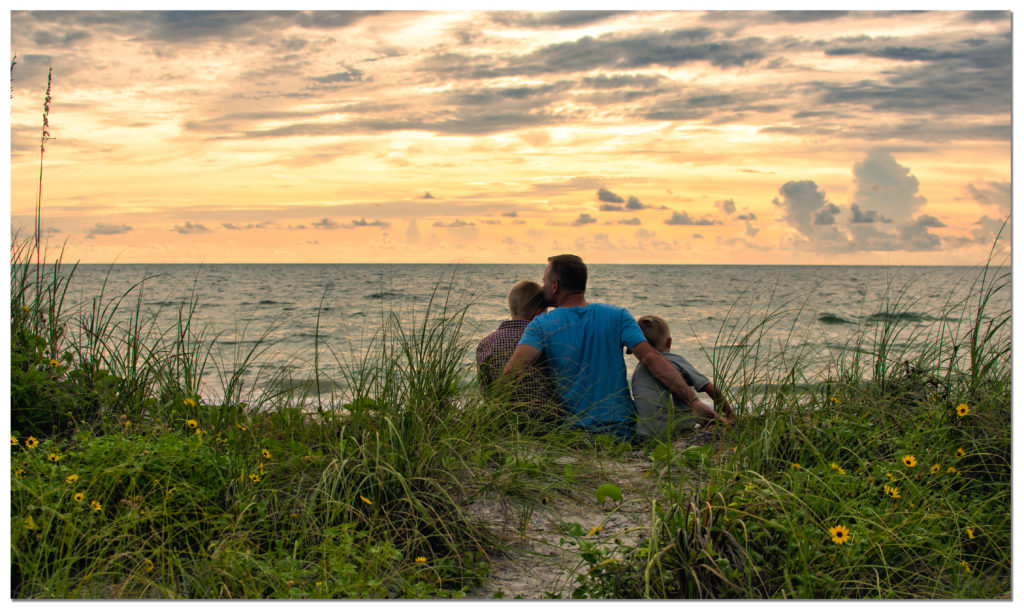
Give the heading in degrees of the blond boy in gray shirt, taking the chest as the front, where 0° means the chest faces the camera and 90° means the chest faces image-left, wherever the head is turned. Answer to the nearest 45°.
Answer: approximately 180°

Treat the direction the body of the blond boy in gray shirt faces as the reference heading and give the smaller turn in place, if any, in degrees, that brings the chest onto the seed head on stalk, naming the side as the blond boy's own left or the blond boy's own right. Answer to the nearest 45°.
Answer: approximately 90° to the blond boy's own left

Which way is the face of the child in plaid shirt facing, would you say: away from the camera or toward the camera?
away from the camera

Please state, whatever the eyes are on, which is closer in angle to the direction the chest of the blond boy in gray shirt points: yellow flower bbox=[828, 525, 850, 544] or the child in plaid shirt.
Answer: the child in plaid shirt

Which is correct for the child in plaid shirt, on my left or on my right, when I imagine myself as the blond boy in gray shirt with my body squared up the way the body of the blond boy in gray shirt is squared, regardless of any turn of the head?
on my left

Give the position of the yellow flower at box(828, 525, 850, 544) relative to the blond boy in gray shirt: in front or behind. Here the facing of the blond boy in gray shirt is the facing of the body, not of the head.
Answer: behind
